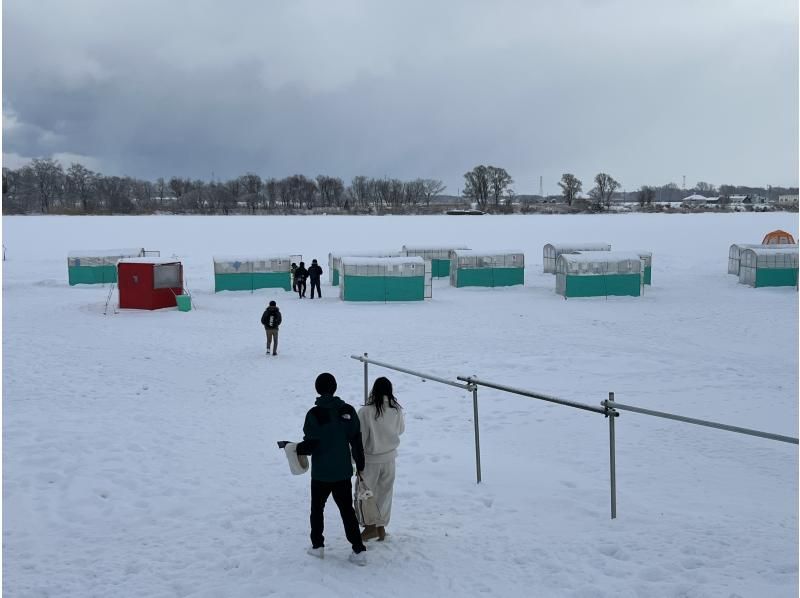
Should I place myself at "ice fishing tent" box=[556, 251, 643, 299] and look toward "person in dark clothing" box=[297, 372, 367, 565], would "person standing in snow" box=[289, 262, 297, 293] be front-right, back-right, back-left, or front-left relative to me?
front-right

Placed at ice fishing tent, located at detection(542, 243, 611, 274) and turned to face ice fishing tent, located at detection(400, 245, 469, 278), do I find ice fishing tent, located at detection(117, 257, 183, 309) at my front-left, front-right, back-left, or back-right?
front-left

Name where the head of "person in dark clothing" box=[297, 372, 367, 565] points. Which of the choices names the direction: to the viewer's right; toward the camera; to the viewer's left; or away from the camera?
away from the camera

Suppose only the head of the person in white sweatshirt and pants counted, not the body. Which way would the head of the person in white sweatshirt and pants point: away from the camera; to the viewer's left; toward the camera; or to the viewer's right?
away from the camera
